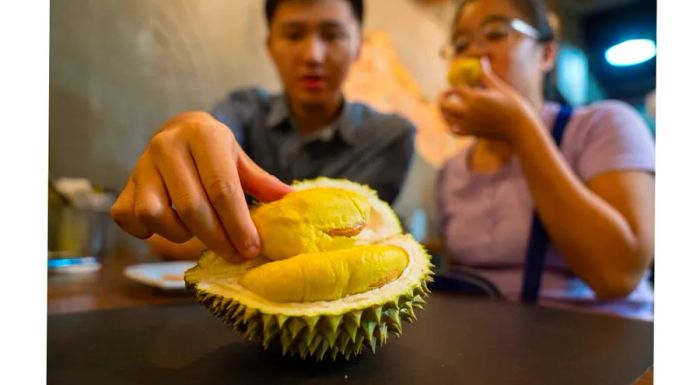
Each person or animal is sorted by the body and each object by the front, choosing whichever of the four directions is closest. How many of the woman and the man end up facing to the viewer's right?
0

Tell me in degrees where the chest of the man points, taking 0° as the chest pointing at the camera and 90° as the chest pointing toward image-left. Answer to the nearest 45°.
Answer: approximately 0°

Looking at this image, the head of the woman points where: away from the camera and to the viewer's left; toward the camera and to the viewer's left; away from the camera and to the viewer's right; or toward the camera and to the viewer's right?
toward the camera and to the viewer's left

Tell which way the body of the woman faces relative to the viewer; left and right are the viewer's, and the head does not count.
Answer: facing the viewer and to the left of the viewer
